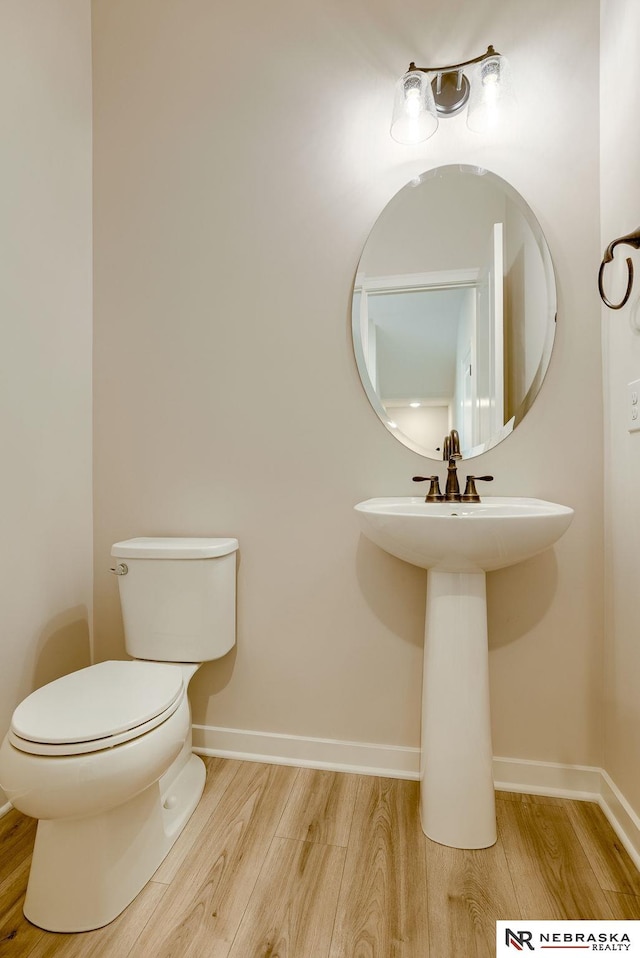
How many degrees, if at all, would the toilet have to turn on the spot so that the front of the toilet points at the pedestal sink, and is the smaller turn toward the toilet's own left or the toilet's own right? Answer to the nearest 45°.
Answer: approximately 135° to the toilet's own left

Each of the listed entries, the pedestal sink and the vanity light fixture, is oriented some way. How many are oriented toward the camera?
2

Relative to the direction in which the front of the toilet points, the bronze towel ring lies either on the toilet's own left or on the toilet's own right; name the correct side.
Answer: on the toilet's own left

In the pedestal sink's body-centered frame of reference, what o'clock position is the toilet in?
The toilet is roughly at 2 o'clock from the pedestal sink.
